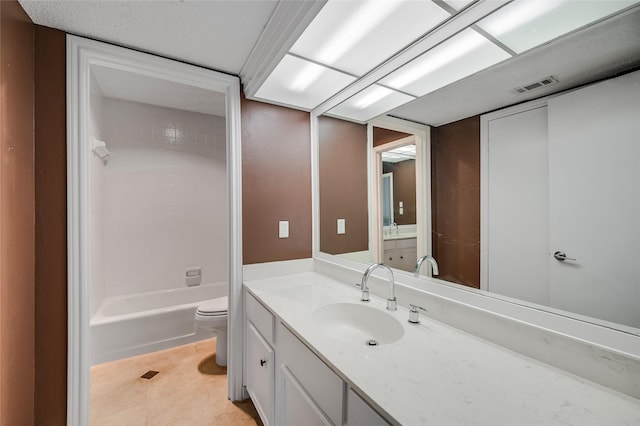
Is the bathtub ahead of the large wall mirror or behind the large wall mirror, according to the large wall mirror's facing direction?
ahead

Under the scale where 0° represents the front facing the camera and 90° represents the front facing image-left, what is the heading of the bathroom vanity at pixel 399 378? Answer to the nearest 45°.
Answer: approximately 45°

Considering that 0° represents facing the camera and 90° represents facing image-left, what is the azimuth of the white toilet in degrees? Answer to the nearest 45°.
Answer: approximately 90°

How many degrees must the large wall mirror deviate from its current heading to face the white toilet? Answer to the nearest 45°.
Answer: approximately 45° to its right

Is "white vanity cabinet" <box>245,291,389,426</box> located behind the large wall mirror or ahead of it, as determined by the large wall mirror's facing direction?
ahead

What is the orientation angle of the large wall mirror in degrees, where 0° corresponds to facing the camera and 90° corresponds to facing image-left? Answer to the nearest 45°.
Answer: approximately 45°
